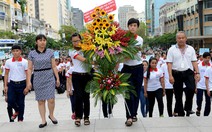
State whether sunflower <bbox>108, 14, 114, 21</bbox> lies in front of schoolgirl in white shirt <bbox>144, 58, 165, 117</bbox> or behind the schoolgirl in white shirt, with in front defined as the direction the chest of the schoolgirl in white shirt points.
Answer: in front

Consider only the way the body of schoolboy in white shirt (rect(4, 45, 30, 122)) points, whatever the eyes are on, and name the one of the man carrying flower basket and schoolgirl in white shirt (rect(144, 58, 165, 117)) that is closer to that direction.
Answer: the man carrying flower basket

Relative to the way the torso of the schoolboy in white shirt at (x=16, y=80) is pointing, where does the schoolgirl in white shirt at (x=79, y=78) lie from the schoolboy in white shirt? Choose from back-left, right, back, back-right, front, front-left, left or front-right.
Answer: front-left

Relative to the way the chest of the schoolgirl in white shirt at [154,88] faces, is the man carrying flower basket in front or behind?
in front

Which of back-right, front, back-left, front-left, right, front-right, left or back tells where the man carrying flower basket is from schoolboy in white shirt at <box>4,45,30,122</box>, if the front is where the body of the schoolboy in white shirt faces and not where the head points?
front-left

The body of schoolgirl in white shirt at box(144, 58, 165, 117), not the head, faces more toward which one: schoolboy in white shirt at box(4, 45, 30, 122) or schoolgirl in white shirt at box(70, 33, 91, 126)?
the schoolgirl in white shirt

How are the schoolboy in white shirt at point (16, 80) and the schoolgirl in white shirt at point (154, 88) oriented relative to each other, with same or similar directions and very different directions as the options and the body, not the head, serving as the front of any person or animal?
same or similar directions

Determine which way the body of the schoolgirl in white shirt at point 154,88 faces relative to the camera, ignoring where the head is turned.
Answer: toward the camera

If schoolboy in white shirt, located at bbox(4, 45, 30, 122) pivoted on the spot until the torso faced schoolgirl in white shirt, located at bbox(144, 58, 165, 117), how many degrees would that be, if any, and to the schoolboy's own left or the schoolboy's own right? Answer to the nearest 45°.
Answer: approximately 90° to the schoolboy's own left

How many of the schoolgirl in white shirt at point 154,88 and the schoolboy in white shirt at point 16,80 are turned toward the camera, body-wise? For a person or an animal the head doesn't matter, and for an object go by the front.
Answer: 2

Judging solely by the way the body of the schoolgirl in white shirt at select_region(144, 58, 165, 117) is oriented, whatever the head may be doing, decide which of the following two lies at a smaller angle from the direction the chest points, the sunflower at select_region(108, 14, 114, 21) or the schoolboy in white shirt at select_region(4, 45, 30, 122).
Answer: the sunflower

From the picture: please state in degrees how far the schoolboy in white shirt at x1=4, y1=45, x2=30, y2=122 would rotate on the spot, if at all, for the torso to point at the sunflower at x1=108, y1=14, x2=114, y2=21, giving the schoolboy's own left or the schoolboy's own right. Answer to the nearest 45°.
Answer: approximately 45° to the schoolboy's own left

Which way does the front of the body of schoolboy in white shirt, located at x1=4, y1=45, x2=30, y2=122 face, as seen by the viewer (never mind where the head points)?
toward the camera

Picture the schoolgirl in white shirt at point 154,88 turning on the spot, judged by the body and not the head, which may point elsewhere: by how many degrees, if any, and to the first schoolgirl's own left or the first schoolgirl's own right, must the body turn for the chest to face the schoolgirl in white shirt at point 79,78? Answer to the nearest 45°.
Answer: approximately 45° to the first schoolgirl's own right

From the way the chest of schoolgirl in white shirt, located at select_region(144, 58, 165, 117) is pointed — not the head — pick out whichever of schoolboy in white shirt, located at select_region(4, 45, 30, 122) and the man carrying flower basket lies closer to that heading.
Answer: the man carrying flower basket

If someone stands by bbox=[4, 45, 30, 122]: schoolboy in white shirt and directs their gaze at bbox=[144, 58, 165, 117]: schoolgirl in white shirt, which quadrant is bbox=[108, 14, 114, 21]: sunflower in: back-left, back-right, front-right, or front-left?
front-right
